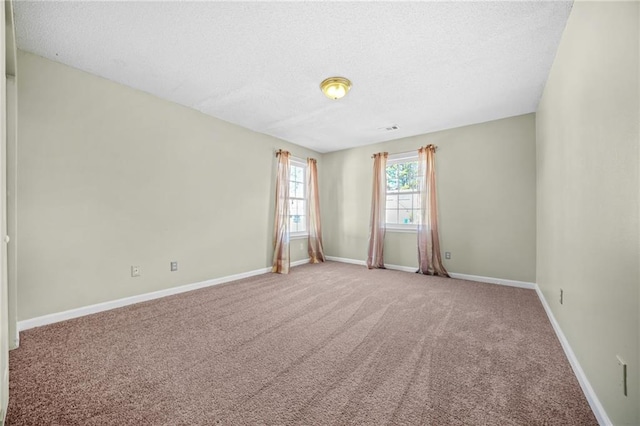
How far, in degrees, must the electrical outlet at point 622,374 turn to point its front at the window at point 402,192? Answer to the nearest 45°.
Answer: approximately 45° to its right

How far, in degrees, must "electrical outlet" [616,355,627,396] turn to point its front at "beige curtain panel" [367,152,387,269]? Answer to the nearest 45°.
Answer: approximately 45° to its right

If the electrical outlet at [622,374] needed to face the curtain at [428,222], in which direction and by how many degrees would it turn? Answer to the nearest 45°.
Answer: approximately 45° to its right

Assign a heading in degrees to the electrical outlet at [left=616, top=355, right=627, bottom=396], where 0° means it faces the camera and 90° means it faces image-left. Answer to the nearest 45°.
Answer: approximately 90°

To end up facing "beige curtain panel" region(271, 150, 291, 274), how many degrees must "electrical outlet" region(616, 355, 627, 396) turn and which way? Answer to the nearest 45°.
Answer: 0° — it already faces it

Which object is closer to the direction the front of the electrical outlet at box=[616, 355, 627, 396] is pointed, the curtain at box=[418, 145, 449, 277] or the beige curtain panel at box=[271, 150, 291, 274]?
the beige curtain panel

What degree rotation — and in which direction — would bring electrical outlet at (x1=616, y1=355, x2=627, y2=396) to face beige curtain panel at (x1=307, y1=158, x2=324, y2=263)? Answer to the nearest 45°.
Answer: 0° — it already faces it
